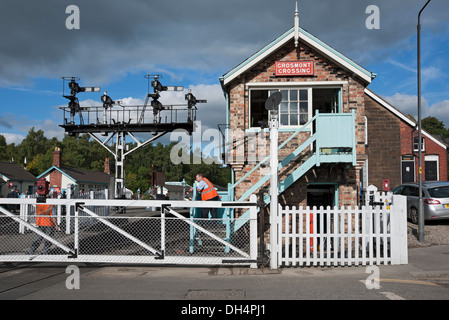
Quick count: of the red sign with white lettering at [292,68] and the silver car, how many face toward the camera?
1

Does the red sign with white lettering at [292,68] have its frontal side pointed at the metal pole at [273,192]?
yes

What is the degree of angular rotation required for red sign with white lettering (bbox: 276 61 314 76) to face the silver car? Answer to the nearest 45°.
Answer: approximately 135° to its left

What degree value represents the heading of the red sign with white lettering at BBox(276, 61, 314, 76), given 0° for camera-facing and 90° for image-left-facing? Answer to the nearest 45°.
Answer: approximately 0°

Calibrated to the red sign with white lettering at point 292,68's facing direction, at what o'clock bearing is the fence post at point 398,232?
The fence post is roughly at 11 o'clock from the red sign with white lettering.

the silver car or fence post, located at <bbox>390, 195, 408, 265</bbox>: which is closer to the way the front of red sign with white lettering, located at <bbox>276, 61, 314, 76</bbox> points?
the fence post

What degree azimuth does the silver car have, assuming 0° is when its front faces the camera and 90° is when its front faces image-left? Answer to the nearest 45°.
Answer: approximately 135°
